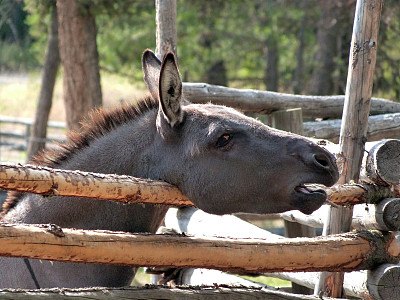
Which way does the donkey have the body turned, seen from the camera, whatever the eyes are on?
to the viewer's right

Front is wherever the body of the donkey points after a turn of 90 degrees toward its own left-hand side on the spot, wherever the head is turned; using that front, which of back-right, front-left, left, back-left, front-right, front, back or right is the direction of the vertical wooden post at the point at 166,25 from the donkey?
front

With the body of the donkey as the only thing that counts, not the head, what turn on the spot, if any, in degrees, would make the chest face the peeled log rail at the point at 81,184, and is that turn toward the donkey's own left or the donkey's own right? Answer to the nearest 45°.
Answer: approximately 135° to the donkey's own right
